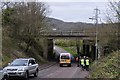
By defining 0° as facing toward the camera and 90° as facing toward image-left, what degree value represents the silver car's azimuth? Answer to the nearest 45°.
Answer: approximately 45°
